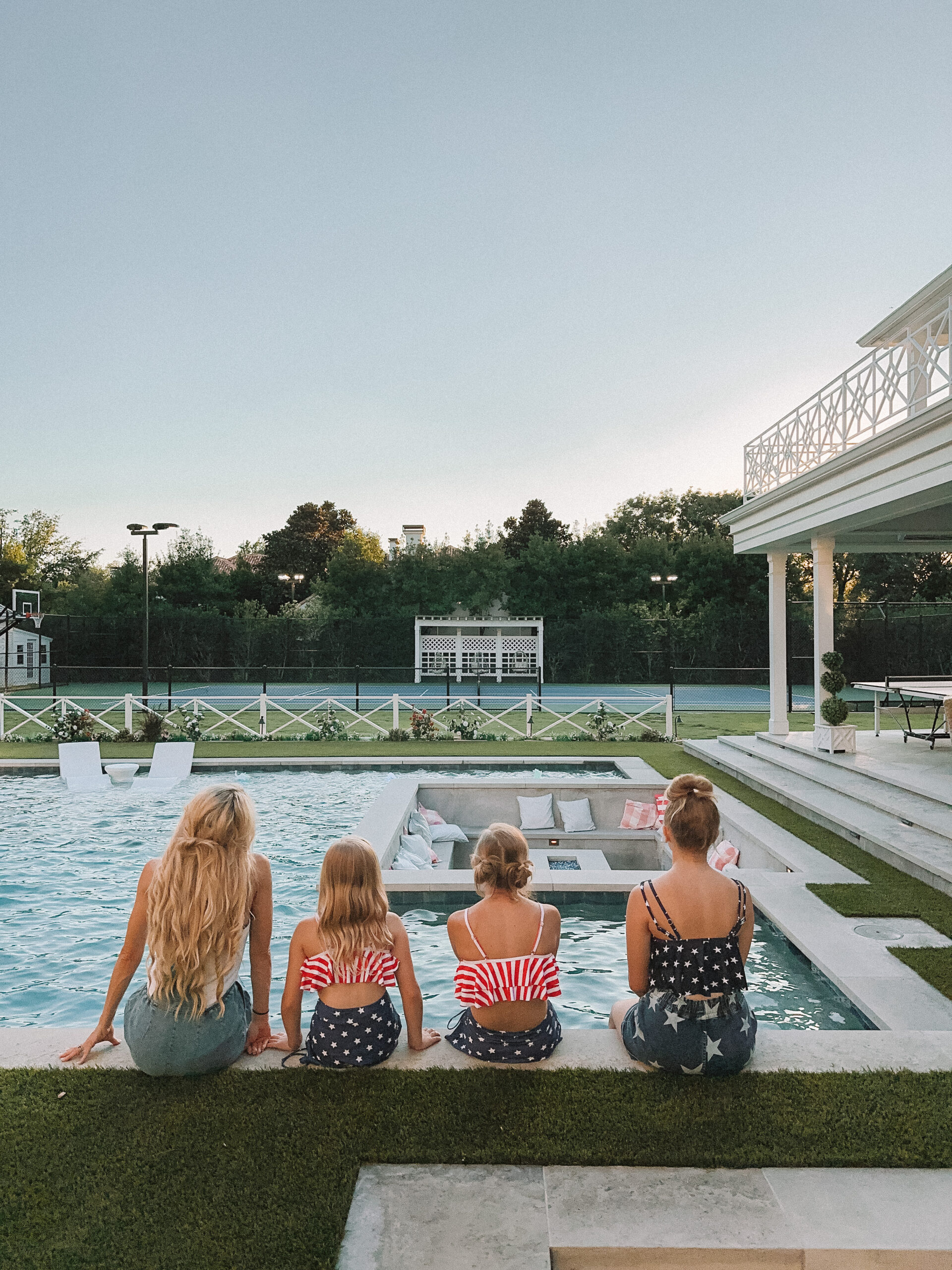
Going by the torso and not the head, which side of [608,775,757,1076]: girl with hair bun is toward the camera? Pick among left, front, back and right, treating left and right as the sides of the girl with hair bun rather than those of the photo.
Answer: back

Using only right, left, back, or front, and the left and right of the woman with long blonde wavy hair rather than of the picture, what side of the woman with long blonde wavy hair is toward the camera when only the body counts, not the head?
back

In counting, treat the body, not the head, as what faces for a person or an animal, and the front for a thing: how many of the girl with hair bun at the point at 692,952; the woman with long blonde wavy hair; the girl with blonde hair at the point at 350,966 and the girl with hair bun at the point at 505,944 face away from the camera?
4

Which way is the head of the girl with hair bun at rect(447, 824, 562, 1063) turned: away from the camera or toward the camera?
away from the camera

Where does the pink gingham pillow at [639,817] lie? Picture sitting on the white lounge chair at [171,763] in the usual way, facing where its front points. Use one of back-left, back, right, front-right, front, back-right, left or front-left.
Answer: left

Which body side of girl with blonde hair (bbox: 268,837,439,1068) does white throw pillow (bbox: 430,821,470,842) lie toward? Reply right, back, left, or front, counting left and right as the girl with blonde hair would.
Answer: front

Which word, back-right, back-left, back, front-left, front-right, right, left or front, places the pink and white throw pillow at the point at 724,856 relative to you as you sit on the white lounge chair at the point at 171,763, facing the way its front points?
left

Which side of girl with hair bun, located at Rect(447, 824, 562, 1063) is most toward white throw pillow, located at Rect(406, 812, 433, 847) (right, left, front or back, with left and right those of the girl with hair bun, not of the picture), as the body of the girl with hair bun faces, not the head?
front

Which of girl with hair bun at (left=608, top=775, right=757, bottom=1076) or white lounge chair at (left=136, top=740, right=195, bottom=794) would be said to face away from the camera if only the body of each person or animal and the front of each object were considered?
the girl with hair bun

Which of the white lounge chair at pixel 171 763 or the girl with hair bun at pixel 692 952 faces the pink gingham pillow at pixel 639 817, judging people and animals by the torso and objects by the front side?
the girl with hair bun

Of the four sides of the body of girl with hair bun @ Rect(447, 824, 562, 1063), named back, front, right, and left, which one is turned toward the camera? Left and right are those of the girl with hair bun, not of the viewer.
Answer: back

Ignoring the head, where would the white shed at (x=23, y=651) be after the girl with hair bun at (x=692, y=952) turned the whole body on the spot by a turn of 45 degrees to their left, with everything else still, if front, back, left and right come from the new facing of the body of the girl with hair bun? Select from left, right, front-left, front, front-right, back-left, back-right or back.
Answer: front

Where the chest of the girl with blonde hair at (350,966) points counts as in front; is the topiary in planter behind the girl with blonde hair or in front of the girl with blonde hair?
in front

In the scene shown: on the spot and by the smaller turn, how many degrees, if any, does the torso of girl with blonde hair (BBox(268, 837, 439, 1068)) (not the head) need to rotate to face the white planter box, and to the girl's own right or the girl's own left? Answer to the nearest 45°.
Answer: approximately 45° to the girl's own right

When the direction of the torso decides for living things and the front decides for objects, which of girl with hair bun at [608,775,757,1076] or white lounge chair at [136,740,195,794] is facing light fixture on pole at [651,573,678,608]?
the girl with hair bun

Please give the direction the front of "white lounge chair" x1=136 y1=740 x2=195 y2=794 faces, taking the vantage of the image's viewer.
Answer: facing the viewer and to the left of the viewer

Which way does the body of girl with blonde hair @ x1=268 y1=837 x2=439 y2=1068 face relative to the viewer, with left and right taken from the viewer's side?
facing away from the viewer

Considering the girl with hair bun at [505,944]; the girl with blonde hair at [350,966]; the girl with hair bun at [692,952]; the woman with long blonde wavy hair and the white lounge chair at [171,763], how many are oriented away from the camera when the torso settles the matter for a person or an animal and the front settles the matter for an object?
4

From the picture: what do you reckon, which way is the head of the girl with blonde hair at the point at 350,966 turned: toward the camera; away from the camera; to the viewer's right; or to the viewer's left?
away from the camera
